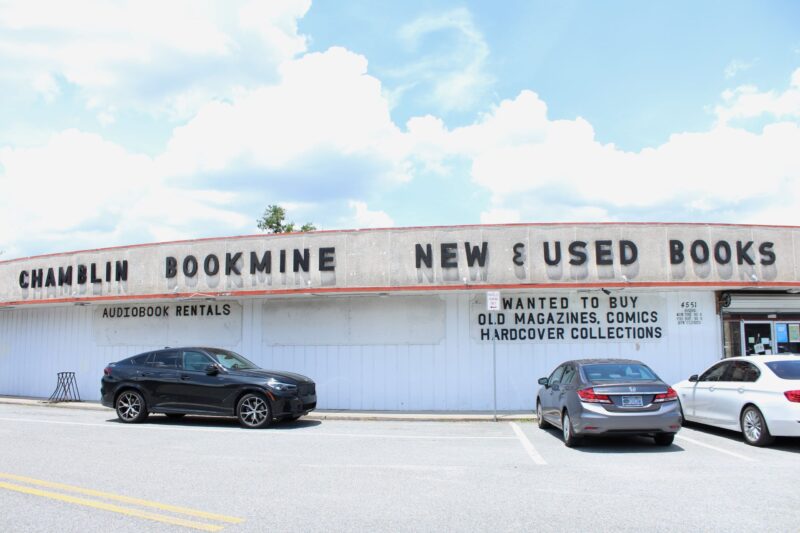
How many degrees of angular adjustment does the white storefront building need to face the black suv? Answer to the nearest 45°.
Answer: approximately 45° to its right

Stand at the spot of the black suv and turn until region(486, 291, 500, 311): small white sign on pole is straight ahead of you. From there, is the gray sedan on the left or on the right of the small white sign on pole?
right

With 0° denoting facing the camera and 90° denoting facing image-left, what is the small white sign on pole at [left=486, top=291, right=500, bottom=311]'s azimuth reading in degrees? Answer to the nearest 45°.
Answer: approximately 0°

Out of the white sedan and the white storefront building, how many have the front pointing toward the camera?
1

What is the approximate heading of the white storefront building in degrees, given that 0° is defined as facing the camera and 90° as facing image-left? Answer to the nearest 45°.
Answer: approximately 0°

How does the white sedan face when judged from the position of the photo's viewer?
facing away from the viewer and to the left of the viewer

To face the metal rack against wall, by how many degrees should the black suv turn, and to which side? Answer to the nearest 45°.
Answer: approximately 180°

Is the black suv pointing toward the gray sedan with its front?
yes

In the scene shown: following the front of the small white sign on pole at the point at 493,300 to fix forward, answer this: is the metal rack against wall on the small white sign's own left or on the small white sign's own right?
on the small white sign's own right
